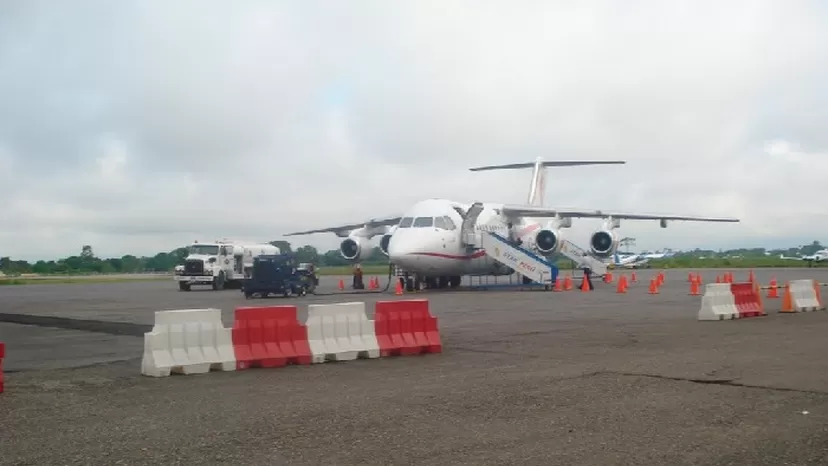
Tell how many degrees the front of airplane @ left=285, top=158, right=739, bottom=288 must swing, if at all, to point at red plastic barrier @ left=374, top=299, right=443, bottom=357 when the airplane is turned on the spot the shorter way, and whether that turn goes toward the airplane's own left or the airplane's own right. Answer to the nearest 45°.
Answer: approximately 45° to the airplane's own left

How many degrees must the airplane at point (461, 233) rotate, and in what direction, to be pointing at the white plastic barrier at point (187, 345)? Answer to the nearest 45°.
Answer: approximately 45° to its left

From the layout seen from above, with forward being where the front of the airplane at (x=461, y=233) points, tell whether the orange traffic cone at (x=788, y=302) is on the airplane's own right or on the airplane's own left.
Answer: on the airplane's own left

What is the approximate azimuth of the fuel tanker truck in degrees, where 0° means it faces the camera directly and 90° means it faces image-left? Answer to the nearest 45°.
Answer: approximately 45°

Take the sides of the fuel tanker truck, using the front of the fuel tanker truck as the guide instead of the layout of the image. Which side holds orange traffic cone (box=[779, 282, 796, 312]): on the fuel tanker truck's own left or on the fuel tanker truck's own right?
on the fuel tanker truck's own left
